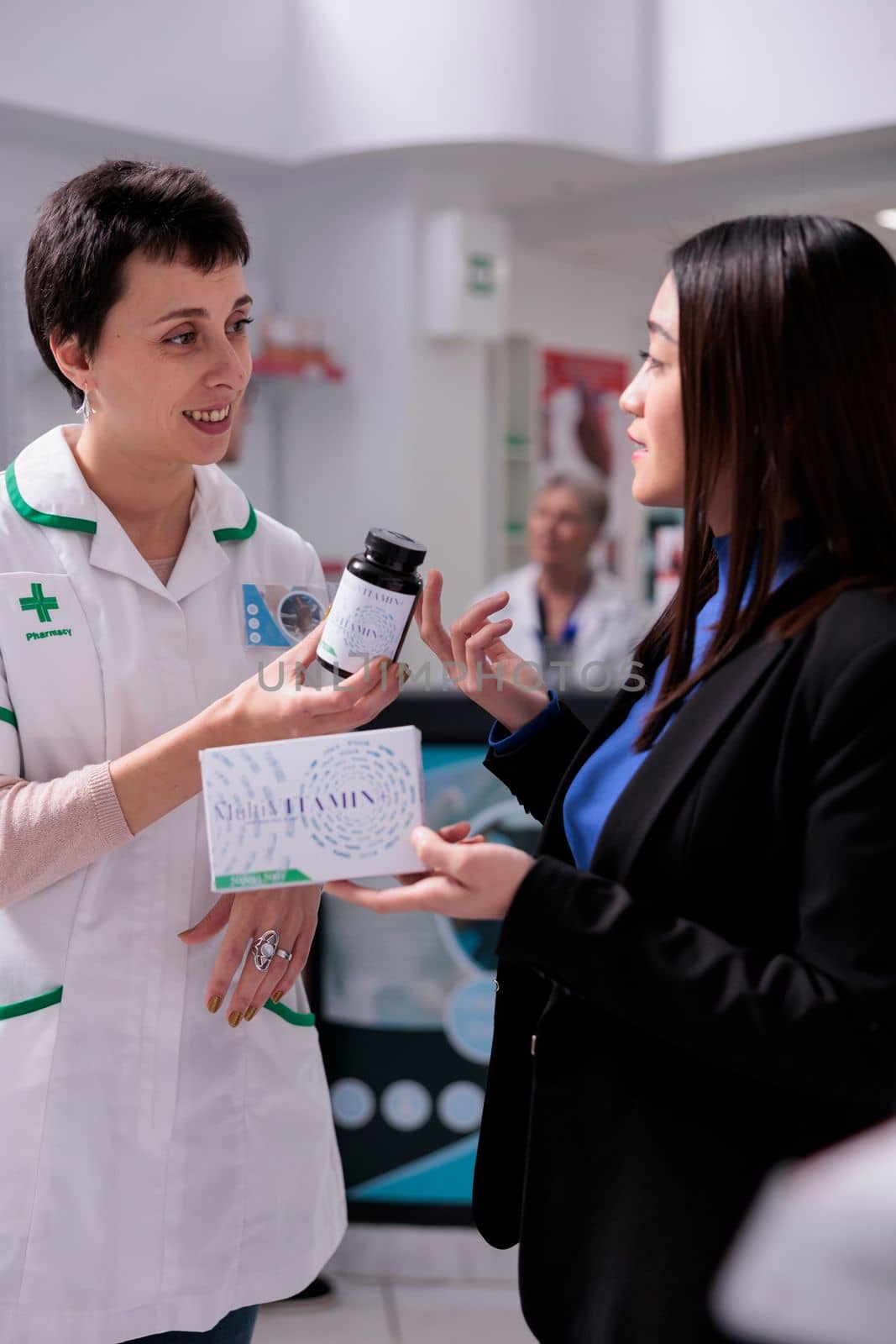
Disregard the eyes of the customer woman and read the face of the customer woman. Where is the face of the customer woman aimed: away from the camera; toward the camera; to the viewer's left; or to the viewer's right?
to the viewer's left

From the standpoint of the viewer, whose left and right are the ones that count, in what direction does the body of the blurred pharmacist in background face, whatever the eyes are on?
facing the viewer and to the left of the viewer

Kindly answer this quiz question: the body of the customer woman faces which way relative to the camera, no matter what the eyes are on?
to the viewer's left

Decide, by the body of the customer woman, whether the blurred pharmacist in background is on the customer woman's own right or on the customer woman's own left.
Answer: on the customer woman's own right

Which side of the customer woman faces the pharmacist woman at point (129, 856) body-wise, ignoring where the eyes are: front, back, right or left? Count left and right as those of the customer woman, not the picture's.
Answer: front

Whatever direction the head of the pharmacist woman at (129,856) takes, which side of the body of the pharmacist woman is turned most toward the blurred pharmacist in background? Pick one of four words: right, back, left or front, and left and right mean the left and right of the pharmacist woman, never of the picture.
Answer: left

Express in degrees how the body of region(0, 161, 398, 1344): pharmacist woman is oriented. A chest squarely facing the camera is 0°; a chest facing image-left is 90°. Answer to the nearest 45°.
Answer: approximately 315°

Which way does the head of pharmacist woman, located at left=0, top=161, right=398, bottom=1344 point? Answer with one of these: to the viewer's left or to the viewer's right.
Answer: to the viewer's right

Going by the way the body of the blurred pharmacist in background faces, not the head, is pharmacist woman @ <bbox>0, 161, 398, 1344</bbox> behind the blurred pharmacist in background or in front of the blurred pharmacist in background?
in front

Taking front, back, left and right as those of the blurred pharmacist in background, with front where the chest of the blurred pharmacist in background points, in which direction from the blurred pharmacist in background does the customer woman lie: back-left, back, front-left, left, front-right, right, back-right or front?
front-left

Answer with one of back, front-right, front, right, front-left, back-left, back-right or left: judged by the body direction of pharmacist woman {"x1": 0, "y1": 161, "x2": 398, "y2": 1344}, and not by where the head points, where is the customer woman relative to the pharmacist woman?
front

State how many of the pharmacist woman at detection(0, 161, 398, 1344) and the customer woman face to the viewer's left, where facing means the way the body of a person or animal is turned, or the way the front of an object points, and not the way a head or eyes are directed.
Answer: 1

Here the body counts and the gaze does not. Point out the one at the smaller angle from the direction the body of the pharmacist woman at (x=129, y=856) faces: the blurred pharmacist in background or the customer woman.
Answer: the customer woman
